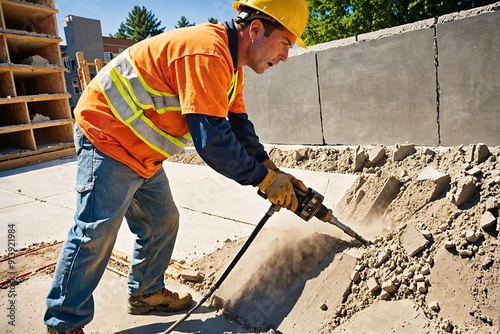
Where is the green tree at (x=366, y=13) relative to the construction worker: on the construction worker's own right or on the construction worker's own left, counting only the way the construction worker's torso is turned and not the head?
on the construction worker's own left

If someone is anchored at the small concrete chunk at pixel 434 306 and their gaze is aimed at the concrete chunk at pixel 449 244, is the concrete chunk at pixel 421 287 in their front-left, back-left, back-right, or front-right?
front-left

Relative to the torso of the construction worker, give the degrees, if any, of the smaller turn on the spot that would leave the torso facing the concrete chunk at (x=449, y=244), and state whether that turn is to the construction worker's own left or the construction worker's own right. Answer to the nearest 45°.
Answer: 0° — they already face it

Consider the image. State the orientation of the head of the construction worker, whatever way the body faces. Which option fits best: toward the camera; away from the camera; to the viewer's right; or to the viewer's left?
to the viewer's right

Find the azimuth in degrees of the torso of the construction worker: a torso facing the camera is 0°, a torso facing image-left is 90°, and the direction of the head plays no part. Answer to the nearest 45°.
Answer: approximately 270°

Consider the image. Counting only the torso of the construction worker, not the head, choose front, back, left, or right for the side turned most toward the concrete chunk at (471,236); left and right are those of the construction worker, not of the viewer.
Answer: front

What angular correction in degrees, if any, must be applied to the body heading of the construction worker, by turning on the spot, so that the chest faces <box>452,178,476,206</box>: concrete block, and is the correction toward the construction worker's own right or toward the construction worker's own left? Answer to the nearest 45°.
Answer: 0° — they already face it

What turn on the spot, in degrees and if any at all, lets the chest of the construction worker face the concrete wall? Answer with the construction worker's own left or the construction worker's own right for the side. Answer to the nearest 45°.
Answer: approximately 45° to the construction worker's own left

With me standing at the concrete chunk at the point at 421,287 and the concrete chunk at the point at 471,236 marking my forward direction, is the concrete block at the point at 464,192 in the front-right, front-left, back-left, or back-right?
front-left

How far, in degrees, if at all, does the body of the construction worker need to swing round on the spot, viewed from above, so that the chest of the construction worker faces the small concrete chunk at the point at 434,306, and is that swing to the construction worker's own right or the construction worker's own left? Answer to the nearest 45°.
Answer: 0° — they already face it

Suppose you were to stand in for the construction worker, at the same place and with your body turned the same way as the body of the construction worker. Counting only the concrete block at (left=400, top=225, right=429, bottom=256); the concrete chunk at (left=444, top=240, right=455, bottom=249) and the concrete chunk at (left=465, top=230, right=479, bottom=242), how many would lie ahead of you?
3

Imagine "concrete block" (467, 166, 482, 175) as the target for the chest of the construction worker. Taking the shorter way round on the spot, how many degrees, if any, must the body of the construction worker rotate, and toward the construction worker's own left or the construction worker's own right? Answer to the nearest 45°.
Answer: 0° — they already face it

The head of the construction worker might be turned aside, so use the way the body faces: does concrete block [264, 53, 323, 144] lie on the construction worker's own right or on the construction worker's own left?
on the construction worker's own left

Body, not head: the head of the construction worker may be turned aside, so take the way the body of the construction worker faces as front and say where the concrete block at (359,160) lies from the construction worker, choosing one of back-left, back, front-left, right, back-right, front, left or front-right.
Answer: front-left
